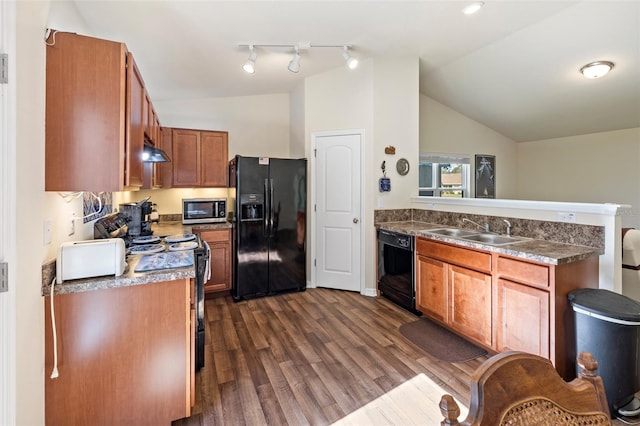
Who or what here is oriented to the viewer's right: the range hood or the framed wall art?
the range hood

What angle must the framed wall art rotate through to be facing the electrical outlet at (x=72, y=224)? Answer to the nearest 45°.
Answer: approximately 45° to its right

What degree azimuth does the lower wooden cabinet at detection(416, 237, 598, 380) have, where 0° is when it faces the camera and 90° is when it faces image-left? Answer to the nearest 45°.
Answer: approximately 45°

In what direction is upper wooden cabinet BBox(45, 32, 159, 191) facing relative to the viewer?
to the viewer's right

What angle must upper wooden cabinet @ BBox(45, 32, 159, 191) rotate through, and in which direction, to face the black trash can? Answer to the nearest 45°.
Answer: approximately 45° to its right

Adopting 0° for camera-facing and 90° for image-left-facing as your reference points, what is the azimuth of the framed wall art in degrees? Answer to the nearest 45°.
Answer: approximately 0°

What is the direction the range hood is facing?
to the viewer's right

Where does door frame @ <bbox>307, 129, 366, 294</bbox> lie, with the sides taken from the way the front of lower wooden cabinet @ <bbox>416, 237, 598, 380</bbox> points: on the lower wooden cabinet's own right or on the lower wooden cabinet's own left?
on the lower wooden cabinet's own right
